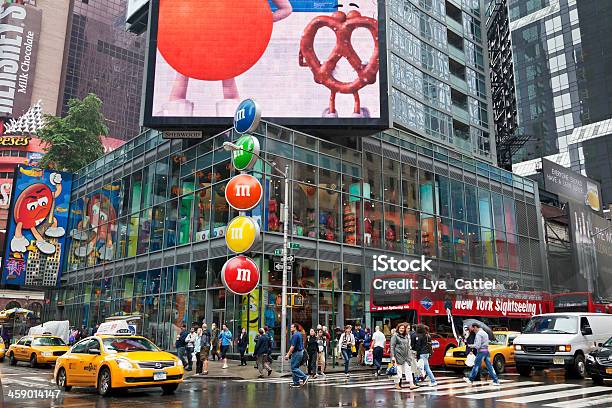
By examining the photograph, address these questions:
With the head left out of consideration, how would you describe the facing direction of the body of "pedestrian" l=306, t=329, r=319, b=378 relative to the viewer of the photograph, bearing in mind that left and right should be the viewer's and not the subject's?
facing the viewer

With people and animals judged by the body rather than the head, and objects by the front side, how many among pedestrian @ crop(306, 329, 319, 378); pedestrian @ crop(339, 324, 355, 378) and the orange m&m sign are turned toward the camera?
3

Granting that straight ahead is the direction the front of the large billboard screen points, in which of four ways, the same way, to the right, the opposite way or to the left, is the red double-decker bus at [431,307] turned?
to the right

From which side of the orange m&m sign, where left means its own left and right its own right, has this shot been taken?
front

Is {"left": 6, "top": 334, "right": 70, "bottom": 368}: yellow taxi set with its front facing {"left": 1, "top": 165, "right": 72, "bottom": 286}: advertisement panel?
no

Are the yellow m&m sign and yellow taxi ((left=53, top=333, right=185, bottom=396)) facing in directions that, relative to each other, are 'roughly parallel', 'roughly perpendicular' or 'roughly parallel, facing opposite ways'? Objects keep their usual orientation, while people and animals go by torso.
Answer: roughly perpendicular

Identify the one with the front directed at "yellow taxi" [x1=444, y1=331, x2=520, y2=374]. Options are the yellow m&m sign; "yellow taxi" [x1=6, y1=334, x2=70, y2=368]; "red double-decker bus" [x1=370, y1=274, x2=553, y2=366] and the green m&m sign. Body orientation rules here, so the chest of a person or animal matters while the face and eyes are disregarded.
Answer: "yellow taxi" [x1=6, y1=334, x2=70, y2=368]

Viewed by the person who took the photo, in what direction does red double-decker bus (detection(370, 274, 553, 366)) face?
facing the viewer and to the left of the viewer

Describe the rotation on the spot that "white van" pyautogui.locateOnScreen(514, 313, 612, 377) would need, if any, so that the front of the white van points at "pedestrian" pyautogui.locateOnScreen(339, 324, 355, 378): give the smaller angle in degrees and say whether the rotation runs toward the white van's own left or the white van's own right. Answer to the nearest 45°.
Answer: approximately 45° to the white van's own right

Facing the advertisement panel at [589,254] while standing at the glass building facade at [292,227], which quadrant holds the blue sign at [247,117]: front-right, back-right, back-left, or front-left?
back-right

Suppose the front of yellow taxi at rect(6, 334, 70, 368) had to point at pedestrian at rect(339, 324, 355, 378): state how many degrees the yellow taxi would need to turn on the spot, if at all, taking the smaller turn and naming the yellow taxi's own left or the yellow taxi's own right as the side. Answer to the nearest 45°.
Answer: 0° — it already faces them

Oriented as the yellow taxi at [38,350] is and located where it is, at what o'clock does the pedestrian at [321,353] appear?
The pedestrian is roughly at 12 o'clock from the yellow taxi.

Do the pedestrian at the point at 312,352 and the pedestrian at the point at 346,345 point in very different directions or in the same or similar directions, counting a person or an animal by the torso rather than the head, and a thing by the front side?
same or similar directions
